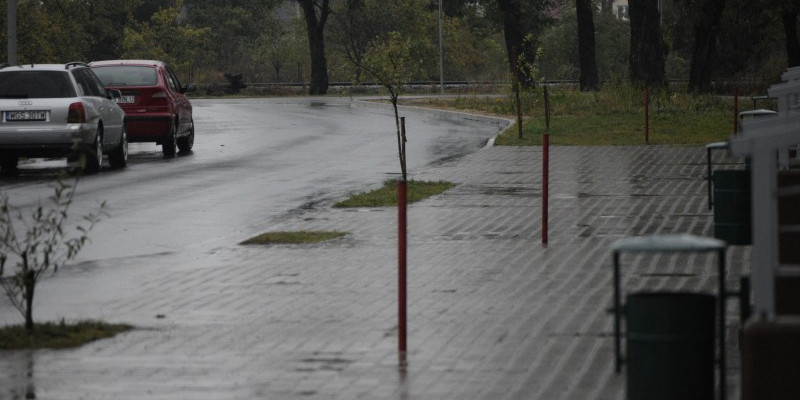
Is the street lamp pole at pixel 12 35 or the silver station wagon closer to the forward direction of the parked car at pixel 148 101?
the street lamp pole

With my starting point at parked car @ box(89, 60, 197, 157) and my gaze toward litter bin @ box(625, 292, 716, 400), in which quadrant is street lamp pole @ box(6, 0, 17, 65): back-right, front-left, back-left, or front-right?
back-right

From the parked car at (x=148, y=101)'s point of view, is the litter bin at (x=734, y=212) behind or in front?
behind

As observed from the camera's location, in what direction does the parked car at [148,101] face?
facing away from the viewer

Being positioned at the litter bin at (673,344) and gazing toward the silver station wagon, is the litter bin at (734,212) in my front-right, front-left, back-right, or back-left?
front-right

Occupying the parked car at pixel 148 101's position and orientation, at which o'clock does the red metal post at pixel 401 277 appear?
The red metal post is roughly at 6 o'clock from the parked car.

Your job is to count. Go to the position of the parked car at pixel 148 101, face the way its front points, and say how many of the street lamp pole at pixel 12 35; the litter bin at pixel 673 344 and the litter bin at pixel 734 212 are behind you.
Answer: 2

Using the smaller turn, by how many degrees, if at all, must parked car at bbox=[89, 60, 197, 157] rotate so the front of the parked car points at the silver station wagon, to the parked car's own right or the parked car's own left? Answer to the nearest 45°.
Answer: approximately 180°

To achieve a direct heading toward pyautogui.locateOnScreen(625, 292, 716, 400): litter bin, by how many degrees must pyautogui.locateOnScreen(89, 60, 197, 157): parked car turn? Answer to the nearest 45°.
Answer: approximately 180°

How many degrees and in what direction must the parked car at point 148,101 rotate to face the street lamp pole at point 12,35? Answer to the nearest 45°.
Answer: approximately 45° to its left

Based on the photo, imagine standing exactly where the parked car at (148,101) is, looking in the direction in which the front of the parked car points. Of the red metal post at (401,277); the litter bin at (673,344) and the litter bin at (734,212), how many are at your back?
3
